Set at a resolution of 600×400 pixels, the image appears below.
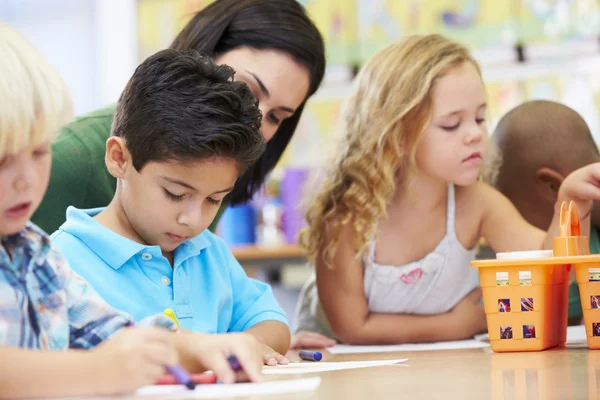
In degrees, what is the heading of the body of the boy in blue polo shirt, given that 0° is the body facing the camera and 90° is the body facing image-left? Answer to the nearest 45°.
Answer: approximately 315°

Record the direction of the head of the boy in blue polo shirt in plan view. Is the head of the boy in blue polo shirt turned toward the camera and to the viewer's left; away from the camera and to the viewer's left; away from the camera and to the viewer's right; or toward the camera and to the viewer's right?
toward the camera and to the viewer's right

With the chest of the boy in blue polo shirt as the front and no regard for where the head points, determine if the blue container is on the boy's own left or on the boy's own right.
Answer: on the boy's own left
